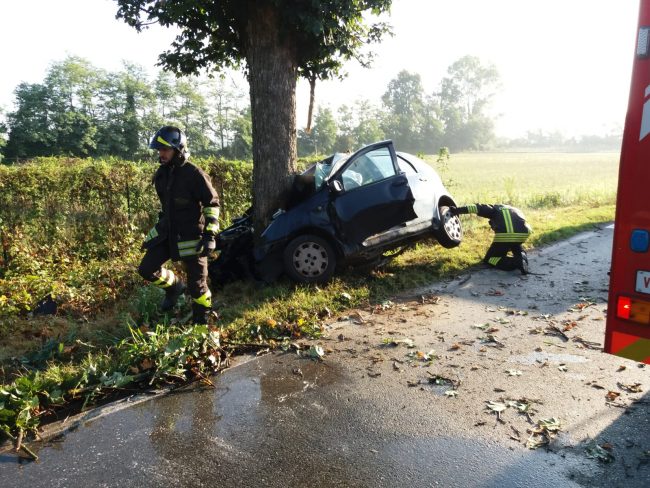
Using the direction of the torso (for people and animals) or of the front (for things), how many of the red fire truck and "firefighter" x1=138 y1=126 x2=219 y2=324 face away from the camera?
1

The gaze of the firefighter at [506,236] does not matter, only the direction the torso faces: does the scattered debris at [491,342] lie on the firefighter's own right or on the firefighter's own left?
on the firefighter's own left

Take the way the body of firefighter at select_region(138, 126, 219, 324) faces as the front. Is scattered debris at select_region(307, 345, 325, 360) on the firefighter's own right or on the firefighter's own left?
on the firefighter's own left

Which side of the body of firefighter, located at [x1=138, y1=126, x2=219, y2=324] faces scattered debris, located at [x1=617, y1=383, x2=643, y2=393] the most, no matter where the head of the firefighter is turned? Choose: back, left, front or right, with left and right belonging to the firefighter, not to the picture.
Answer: left

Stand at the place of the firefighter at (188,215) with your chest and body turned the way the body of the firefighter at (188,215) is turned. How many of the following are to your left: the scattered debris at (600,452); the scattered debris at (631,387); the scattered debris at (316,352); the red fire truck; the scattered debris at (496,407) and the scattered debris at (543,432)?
6

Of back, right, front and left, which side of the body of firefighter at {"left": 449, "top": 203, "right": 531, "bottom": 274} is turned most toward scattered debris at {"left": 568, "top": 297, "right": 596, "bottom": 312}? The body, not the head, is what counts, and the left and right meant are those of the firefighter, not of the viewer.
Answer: back

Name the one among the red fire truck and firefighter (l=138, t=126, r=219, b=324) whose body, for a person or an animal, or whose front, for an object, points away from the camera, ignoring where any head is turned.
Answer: the red fire truck

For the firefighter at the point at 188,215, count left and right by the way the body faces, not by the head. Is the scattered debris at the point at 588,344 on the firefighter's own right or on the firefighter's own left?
on the firefighter's own left

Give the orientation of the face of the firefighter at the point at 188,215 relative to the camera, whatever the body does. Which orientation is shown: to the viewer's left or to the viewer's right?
to the viewer's left

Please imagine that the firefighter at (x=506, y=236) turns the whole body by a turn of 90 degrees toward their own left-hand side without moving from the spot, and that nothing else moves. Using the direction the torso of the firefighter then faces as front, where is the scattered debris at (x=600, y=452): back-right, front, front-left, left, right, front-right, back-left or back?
front-left

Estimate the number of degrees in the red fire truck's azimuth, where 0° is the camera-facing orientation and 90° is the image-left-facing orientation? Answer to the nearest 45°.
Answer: approximately 180°
